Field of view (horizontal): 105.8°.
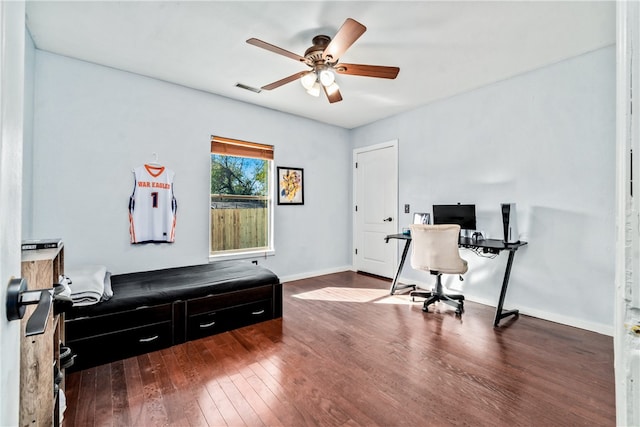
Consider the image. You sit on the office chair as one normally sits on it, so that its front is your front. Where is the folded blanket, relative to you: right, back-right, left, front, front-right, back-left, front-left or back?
back

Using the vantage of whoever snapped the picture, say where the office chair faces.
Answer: facing away from the viewer and to the right of the viewer

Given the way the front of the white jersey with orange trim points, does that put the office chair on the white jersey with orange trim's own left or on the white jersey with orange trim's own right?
on the white jersey with orange trim's own left

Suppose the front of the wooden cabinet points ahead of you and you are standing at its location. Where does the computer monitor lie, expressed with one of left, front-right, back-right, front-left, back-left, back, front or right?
front

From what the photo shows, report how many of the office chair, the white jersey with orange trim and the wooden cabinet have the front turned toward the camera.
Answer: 1

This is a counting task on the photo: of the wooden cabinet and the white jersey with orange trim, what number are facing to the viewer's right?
1

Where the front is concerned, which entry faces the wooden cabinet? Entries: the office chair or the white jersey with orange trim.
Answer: the white jersey with orange trim

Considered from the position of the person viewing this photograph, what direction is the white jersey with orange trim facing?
facing the viewer

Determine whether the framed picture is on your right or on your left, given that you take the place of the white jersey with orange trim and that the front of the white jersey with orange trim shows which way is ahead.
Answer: on your left

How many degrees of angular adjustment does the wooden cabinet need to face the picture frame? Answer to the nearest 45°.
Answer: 0° — it already faces it

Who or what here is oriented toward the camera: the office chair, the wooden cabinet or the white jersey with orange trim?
the white jersey with orange trim

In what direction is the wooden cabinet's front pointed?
to the viewer's right
